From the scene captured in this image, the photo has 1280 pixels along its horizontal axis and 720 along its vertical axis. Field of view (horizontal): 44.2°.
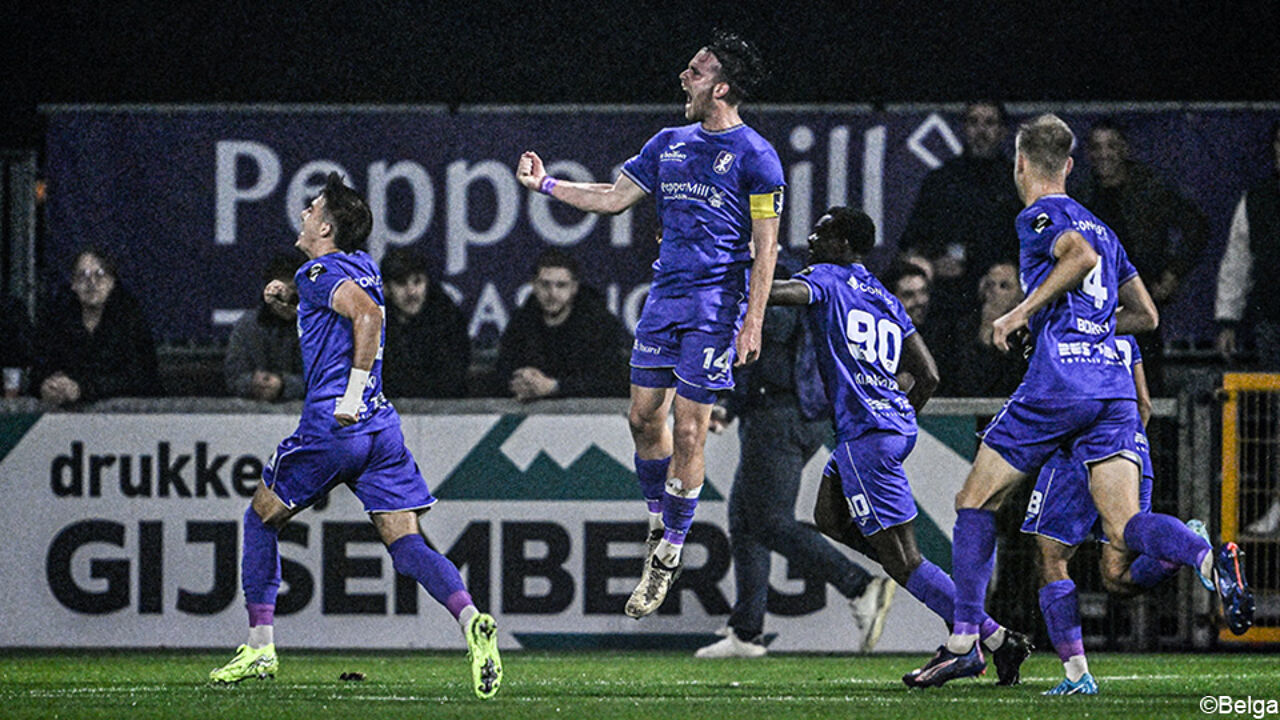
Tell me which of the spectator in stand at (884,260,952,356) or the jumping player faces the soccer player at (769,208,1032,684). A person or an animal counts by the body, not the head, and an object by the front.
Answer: the spectator in stand

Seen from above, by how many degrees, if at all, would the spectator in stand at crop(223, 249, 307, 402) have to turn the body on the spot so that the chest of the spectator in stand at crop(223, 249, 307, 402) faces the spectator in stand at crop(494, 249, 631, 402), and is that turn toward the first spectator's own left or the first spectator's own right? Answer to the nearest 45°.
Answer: approximately 90° to the first spectator's own left

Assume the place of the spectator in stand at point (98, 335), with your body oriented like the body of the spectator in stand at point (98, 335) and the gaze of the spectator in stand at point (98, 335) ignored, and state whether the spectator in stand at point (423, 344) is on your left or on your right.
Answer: on your left

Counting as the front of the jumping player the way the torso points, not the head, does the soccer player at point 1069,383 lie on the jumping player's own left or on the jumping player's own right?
on the jumping player's own left

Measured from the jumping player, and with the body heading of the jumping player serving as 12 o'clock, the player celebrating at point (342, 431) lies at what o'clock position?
The player celebrating is roughly at 1 o'clock from the jumping player.

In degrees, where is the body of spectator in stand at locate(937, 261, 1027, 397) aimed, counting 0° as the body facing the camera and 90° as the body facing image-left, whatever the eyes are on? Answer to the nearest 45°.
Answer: approximately 0°

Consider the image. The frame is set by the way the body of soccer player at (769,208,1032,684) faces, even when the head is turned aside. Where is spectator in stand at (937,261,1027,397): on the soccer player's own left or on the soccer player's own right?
on the soccer player's own right
